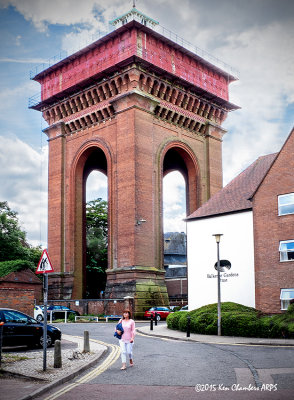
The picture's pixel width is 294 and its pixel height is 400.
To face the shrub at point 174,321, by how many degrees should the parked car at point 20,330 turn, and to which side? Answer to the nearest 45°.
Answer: approximately 45° to its left

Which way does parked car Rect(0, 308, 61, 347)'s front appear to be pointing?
to the viewer's right

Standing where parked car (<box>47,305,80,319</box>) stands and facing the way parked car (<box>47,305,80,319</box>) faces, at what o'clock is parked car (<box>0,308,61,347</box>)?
parked car (<box>0,308,61,347</box>) is roughly at 3 o'clock from parked car (<box>47,305,80,319</box>).

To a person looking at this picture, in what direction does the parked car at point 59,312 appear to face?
facing to the right of the viewer

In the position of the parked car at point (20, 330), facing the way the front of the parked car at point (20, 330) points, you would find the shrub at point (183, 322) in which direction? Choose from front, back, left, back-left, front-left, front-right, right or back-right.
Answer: front-left
